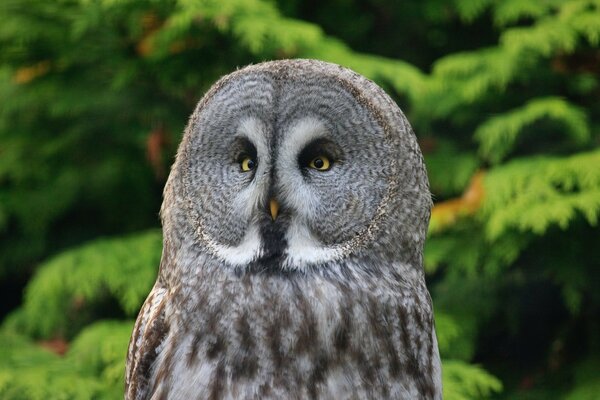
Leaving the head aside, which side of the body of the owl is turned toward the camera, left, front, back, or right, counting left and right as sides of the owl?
front
